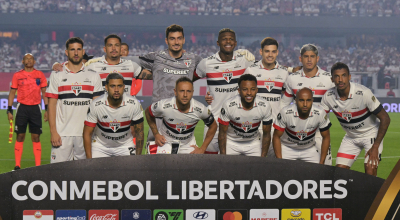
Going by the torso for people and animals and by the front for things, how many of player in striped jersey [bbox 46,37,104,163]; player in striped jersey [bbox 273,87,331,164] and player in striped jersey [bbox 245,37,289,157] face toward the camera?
3

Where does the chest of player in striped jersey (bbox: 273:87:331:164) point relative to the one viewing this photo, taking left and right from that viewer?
facing the viewer

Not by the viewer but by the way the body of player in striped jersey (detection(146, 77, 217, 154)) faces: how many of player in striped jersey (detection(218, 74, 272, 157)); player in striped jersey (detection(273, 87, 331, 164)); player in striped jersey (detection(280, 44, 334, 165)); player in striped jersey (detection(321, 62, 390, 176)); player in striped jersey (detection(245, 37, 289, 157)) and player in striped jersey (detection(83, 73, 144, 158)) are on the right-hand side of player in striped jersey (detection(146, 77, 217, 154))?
1

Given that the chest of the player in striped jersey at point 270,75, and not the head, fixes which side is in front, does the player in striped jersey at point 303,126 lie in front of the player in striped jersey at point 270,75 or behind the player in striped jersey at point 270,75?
in front

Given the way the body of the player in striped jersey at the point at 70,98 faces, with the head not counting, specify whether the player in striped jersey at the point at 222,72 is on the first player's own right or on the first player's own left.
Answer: on the first player's own left

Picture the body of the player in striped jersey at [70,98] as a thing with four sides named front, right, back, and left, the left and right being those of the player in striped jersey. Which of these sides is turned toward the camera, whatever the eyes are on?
front

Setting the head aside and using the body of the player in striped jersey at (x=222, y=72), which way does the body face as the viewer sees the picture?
toward the camera

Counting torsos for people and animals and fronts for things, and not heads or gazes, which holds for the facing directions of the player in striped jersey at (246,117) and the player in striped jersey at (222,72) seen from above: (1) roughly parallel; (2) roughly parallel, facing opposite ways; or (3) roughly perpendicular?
roughly parallel

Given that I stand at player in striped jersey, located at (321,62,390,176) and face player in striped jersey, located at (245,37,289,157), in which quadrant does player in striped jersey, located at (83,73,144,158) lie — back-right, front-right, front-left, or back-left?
front-left

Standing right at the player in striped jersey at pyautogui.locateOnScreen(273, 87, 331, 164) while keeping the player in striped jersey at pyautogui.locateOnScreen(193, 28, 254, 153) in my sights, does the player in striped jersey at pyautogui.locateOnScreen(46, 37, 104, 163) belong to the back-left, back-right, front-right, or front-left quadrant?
front-left

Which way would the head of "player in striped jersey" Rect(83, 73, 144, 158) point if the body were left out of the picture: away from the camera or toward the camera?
toward the camera

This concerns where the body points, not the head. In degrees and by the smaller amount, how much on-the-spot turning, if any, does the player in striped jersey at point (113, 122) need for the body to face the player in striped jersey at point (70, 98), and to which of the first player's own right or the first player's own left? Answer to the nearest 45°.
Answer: approximately 135° to the first player's own right

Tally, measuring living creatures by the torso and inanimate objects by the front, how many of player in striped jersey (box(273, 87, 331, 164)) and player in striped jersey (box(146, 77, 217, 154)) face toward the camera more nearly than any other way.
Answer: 2

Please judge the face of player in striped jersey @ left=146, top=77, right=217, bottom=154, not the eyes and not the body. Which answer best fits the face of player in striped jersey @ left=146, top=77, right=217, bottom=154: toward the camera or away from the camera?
toward the camera

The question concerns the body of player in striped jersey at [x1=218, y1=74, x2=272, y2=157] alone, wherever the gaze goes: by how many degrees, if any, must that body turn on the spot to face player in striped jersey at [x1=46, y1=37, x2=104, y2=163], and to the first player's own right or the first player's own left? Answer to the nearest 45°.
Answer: approximately 90° to the first player's own right
